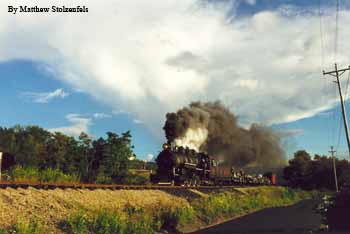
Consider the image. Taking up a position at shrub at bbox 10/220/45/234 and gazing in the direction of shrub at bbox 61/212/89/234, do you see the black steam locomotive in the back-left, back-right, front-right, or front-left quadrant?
front-left

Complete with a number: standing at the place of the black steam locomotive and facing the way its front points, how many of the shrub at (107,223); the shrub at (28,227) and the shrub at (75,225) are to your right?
0

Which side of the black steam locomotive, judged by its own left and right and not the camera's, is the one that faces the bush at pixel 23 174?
front

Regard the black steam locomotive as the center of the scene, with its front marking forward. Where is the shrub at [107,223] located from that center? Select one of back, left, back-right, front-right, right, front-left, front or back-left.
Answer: front-left

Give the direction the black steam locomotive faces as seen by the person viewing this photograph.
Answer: facing the viewer and to the left of the viewer

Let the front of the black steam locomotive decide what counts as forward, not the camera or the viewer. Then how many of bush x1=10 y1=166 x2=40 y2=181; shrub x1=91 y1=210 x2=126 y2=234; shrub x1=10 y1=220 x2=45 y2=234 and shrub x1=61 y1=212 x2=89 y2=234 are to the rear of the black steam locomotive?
0

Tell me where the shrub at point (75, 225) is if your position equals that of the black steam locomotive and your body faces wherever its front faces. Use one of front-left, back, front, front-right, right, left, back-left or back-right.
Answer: front-left

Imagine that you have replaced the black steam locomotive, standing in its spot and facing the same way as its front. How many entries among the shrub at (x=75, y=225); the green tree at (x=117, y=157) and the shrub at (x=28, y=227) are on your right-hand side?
1

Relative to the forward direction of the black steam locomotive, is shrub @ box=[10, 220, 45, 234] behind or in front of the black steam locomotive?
in front

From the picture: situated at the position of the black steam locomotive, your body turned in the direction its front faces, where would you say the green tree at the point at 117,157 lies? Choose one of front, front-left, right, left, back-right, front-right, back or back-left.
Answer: right

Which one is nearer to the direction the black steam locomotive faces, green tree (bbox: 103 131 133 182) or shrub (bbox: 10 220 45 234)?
the shrub

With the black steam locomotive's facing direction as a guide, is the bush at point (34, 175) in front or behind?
in front
